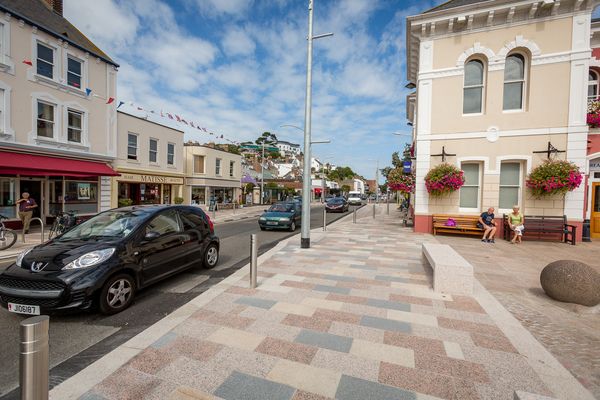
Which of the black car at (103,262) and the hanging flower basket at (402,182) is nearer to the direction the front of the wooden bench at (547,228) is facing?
the black car

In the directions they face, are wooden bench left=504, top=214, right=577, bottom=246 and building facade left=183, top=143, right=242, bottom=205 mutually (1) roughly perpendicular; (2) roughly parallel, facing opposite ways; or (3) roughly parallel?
roughly perpendicular

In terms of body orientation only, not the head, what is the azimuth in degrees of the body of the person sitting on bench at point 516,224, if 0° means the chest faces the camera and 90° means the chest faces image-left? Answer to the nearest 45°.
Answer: approximately 0°

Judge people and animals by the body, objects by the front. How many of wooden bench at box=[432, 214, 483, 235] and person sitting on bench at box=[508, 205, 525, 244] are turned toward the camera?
2

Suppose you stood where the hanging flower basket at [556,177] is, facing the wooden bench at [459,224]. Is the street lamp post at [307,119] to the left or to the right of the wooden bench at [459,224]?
left

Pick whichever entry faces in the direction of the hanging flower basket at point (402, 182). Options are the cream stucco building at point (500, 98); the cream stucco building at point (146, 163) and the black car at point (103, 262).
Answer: the cream stucco building at point (146, 163)

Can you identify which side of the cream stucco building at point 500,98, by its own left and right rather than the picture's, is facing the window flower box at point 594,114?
left

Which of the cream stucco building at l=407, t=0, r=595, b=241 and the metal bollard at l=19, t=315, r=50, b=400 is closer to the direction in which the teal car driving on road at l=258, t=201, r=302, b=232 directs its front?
the metal bollard

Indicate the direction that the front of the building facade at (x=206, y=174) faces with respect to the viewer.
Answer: facing the viewer and to the right of the viewer
